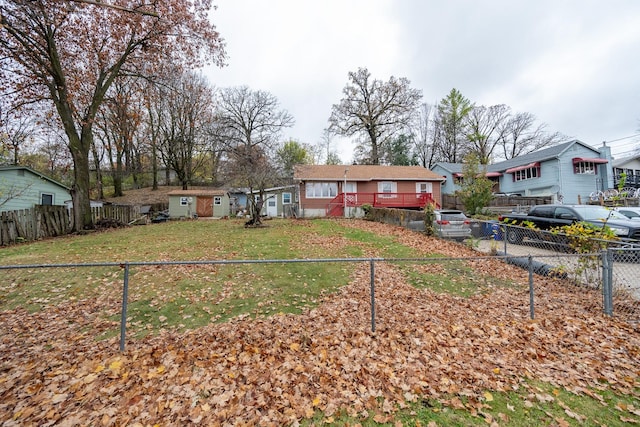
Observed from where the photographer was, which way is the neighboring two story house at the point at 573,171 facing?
facing the viewer and to the left of the viewer

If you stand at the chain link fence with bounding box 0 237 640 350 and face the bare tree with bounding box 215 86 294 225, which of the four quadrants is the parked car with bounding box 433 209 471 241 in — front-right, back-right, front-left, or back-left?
front-right

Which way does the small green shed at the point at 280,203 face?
toward the camera

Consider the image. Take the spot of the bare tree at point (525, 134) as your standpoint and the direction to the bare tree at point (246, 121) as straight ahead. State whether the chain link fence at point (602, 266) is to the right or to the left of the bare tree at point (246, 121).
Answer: left

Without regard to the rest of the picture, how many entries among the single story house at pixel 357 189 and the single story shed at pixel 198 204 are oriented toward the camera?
2

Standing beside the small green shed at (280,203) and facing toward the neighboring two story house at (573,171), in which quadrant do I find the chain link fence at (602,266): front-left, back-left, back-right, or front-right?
front-right

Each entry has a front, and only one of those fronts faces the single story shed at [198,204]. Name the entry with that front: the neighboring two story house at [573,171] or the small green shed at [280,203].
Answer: the neighboring two story house

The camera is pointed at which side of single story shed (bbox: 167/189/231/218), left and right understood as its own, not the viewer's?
front

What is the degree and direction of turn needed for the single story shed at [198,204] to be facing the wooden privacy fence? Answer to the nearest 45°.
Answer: approximately 45° to its right

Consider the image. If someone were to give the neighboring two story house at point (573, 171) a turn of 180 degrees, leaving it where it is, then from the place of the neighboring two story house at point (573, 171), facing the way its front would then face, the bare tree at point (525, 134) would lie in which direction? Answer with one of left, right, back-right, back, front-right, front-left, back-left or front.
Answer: front-left

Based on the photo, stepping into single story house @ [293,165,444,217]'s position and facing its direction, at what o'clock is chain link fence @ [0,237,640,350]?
The chain link fence is roughly at 12 o'clock from the single story house.

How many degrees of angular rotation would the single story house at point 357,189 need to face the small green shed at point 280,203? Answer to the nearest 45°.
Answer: approximately 90° to its right

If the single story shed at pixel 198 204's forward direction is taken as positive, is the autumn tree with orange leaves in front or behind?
in front
